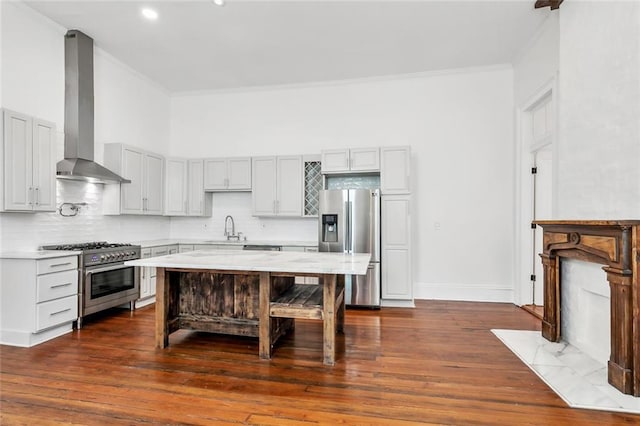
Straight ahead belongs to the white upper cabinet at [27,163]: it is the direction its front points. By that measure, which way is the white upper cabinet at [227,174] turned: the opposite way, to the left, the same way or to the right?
to the right

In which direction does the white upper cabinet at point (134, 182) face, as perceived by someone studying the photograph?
facing the viewer and to the right of the viewer

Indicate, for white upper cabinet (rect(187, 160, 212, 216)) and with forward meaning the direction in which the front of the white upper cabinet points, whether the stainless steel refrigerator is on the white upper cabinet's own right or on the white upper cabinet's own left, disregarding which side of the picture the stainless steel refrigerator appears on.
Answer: on the white upper cabinet's own left

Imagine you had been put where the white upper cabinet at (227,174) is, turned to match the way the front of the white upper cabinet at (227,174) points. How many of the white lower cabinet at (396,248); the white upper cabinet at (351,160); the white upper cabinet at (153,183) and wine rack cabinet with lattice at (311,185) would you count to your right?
1

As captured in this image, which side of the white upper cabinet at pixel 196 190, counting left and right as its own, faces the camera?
front

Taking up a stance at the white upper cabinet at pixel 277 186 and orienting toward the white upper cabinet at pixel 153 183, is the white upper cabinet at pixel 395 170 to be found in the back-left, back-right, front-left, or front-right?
back-left

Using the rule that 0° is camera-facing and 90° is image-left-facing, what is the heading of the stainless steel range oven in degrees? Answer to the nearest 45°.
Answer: approximately 315°

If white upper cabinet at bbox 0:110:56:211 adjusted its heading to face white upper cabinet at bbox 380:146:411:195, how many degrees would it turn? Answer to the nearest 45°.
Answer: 0° — it already faces it

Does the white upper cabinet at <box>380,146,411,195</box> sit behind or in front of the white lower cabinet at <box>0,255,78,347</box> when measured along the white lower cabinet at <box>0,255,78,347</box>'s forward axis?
in front

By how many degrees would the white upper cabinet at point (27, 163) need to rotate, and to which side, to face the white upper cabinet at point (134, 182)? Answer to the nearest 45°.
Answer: approximately 90° to its left

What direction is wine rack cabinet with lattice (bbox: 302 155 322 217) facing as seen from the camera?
toward the camera

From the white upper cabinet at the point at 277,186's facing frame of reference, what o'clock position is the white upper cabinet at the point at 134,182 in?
the white upper cabinet at the point at 134,182 is roughly at 3 o'clock from the white upper cabinet at the point at 277,186.

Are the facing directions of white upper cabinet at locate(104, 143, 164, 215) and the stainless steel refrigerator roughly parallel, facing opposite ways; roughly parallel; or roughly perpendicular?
roughly perpendicular

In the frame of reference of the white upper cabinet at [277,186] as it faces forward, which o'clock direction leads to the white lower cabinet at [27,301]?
The white lower cabinet is roughly at 2 o'clock from the white upper cabinet.

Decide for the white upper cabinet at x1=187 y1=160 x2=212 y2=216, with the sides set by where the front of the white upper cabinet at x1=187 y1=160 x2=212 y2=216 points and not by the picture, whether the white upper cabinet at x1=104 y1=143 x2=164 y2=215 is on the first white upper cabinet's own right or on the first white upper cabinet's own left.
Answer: on the first white upper cabinet's own right

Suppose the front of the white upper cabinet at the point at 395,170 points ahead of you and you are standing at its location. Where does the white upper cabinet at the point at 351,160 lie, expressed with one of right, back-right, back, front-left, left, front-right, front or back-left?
right
